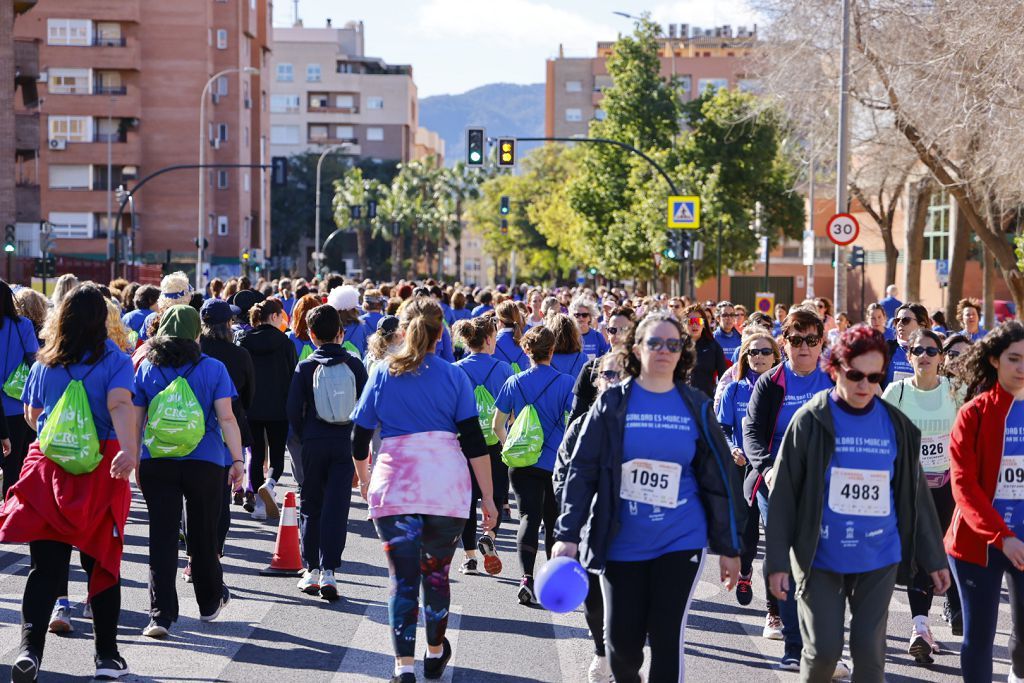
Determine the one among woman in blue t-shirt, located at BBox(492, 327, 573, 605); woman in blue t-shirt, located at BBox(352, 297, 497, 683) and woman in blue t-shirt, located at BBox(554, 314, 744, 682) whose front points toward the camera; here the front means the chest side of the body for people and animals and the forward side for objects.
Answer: woman in blue t-shirt, located at BBox(554, 314, 744, 682)

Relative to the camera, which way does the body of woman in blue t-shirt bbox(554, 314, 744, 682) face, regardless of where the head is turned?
toward the camera

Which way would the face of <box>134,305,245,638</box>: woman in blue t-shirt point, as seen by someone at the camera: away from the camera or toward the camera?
away from the camera

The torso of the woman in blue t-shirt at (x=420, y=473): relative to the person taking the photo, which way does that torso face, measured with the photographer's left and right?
facing away from the viewer

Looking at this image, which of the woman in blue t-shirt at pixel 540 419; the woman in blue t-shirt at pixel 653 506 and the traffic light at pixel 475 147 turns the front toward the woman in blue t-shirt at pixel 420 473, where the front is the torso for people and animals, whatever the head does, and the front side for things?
the traffic light

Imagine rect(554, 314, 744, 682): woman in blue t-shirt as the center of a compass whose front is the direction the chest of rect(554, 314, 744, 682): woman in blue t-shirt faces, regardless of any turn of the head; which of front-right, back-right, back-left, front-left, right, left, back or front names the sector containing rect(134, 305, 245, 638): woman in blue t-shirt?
back-right

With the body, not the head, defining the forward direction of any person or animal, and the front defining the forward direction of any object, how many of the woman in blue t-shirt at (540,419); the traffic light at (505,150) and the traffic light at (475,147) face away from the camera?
1

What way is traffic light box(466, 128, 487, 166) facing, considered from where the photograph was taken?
facing the viewer

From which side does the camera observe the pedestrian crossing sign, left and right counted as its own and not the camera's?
front

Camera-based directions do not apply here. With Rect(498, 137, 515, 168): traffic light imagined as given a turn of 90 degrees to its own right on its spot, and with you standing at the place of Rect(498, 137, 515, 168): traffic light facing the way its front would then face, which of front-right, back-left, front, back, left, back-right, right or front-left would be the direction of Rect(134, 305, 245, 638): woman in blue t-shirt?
left

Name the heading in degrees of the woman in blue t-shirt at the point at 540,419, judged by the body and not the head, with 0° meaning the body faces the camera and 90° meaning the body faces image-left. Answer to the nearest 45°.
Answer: approximately 180°

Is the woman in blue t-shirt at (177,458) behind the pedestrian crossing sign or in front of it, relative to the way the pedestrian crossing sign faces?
in front

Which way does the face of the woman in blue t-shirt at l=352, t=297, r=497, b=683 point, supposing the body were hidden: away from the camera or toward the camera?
away from the camera

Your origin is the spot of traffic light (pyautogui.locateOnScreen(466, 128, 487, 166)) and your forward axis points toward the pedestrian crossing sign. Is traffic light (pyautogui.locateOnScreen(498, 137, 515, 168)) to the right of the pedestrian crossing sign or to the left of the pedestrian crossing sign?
left

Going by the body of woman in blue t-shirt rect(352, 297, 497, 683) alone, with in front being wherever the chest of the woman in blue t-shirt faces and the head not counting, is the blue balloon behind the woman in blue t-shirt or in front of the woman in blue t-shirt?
behind

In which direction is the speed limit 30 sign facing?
toward the camera

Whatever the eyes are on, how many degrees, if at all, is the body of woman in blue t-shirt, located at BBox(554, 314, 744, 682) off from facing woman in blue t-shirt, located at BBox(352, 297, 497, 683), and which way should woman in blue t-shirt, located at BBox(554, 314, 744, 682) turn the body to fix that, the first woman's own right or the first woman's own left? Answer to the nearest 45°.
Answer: approximately 135° to the first woman's own right

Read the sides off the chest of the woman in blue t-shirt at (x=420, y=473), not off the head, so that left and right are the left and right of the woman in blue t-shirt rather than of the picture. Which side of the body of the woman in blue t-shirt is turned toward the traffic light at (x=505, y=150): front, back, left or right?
front
